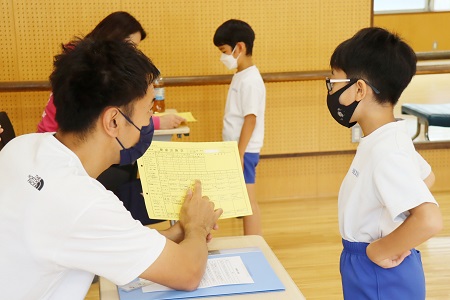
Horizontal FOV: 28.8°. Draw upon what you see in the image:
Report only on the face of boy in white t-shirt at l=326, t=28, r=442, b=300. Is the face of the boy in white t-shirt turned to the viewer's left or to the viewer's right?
to the viewer's left

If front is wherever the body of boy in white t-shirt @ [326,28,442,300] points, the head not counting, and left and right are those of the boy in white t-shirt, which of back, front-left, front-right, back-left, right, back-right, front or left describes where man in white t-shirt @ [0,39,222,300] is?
front-left

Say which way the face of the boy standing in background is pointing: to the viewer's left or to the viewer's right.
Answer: to the viewer's left

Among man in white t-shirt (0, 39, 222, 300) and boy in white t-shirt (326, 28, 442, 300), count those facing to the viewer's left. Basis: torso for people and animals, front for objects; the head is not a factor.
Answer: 1

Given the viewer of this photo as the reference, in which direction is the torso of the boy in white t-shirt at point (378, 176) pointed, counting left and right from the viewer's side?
facing to the left of the viewer

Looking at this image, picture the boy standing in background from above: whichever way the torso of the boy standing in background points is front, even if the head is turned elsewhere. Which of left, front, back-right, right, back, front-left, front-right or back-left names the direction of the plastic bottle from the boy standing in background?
front-right

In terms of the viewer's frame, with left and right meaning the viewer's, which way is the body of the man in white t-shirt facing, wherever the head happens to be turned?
facing away from the viewer and to the right of the viewer
